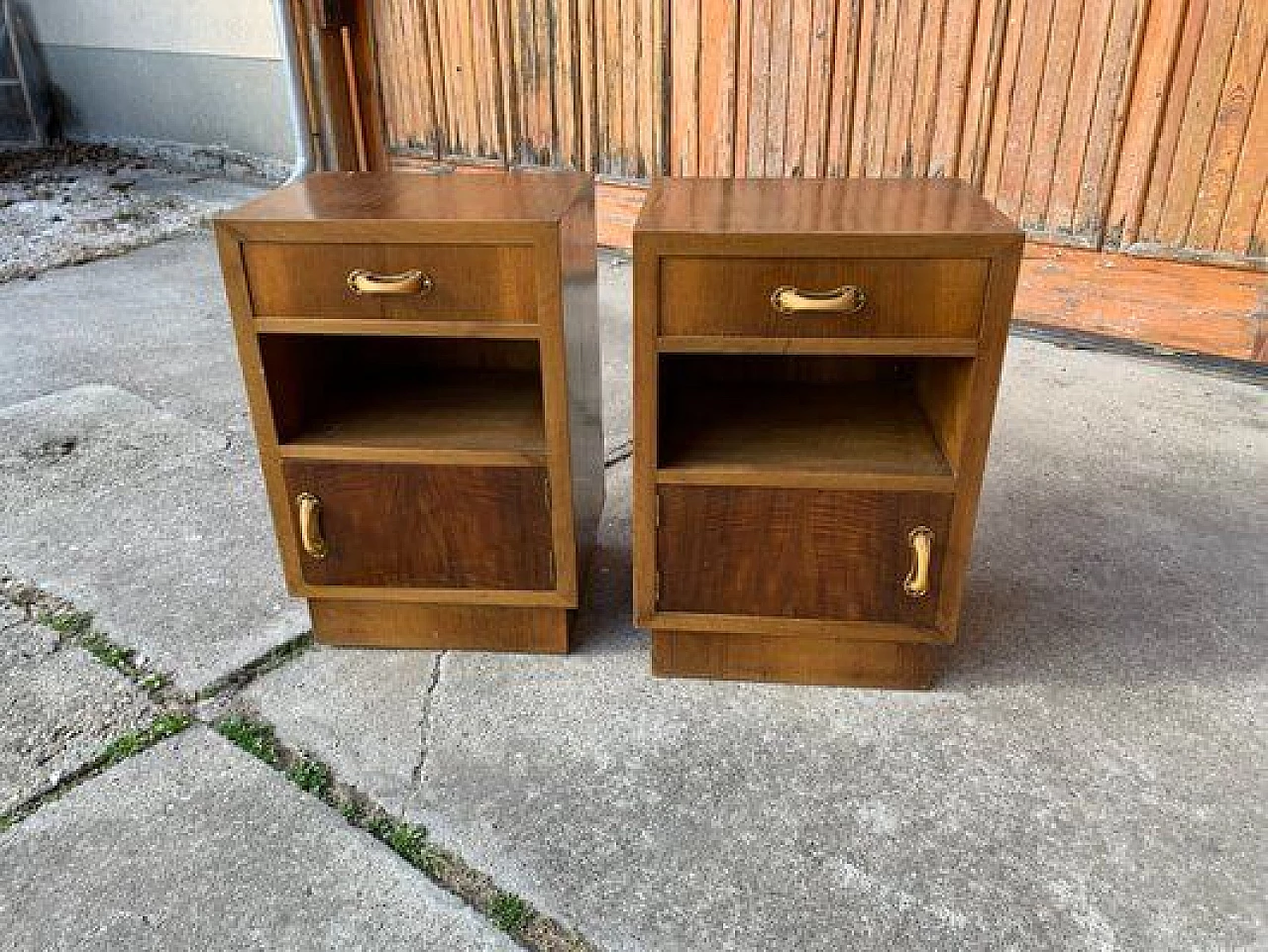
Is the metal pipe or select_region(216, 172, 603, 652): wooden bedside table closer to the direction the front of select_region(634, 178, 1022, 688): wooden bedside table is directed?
the wooden bedside table

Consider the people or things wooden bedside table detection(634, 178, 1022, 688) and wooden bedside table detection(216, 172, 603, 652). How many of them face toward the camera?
2

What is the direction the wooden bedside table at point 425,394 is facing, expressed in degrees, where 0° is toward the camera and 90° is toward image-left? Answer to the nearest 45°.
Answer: approximately 0°

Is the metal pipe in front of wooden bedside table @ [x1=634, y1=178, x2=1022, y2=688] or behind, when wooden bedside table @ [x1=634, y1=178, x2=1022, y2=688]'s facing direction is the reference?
behind

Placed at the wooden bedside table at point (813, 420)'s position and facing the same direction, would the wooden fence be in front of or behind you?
behind

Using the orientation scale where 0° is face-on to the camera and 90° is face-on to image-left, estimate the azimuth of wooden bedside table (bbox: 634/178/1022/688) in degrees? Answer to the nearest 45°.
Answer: approximately 0°

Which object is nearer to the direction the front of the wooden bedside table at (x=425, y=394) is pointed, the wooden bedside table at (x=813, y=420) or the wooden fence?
the wooden bedside table

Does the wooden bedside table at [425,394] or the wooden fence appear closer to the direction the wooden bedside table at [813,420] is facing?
the wooden bedside table

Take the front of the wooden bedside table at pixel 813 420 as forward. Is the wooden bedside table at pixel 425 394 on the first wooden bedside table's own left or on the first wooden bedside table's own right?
on the first wooden bedside table's own right

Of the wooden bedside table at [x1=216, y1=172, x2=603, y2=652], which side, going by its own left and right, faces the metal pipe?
back
